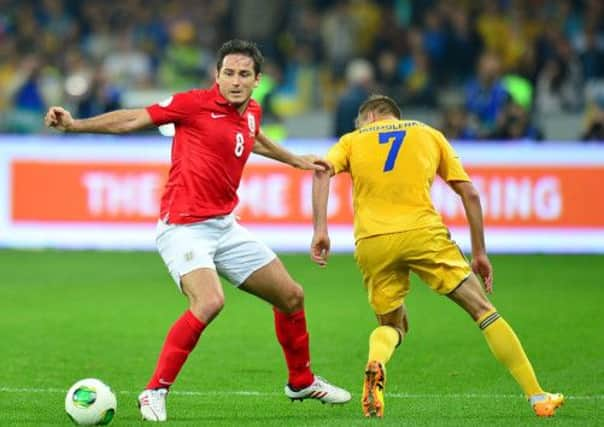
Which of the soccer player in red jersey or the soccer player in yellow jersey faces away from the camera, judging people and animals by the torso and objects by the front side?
the soccer player in yellow jersey

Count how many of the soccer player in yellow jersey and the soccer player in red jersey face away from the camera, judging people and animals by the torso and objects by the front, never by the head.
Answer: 1

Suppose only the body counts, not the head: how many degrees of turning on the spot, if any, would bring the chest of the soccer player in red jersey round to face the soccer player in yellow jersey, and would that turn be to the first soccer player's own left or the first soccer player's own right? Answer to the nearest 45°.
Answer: approximately 45° to the first soccer player's own left

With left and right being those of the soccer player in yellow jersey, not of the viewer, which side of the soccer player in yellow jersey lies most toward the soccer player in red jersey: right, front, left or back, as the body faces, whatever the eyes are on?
left

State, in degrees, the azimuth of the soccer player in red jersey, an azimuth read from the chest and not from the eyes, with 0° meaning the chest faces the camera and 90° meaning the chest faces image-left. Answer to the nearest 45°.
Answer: approximately 315°

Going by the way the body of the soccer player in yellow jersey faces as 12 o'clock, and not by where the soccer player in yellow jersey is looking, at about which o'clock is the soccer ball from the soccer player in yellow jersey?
The soccer ball is roughly at 8 o'clock from the soccer player in yellow jersey.

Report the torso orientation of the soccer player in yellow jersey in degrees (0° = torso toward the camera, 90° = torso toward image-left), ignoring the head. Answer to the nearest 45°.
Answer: approximately 180°
